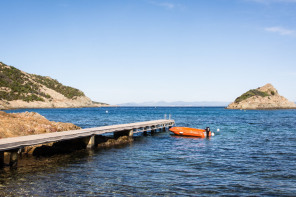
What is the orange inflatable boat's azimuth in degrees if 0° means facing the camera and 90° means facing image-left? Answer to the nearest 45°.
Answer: approximately 90°

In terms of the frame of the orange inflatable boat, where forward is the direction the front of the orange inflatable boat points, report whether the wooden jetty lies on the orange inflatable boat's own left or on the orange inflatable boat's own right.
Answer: on the orange inflatable boat's own left

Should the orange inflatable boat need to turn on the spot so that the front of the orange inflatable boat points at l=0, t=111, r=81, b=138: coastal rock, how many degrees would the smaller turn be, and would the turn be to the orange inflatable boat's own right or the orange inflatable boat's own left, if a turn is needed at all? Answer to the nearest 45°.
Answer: approximately 45° to the orange inflatable boat's own left
